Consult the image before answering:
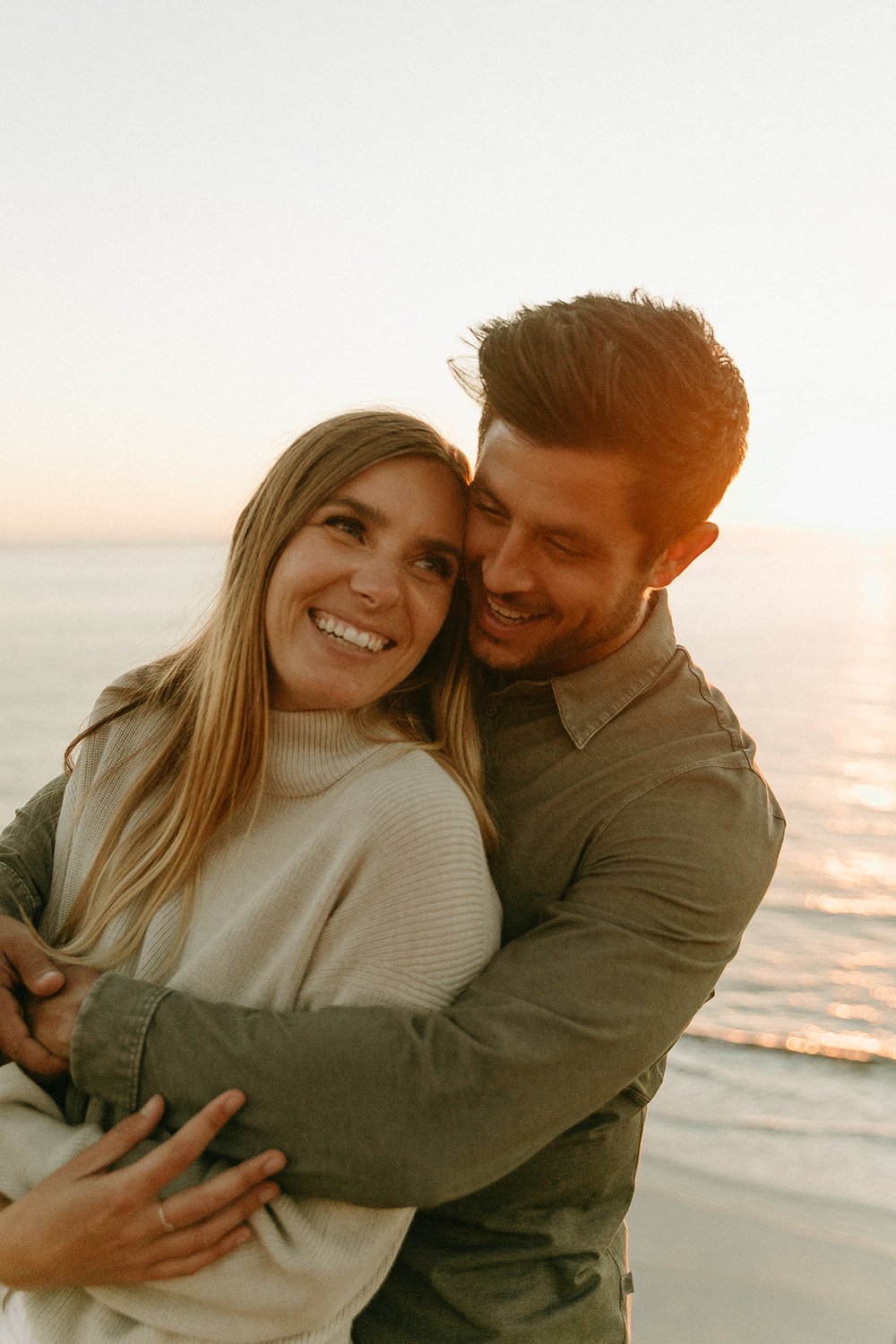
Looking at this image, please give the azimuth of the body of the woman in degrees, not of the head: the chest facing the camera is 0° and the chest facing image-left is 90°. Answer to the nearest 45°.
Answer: approximately 45°

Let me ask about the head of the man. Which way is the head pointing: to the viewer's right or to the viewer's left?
to the viewer's left

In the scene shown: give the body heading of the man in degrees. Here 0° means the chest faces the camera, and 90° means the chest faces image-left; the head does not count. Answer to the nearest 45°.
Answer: approximately 45°
